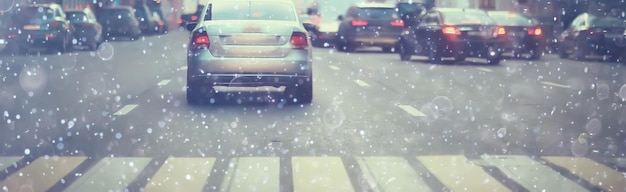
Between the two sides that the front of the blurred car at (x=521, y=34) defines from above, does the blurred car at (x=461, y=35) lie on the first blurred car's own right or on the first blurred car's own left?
on the first blurred car's own left

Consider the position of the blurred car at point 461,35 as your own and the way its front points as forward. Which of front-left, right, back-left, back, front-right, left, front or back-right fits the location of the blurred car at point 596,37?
right

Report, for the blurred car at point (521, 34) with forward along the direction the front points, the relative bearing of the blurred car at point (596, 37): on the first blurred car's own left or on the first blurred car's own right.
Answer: on the first blurred car's own right

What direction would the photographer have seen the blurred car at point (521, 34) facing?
facing away from the viewer and to the left of the viewer

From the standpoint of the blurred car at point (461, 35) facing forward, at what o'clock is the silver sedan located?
The silver sedan is roughly at 8 o'clock from the blurred car.

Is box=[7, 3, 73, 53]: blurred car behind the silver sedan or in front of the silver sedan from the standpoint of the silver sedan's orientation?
in front

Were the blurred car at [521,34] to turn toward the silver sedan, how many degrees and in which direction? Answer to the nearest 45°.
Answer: approximately 135° to its left

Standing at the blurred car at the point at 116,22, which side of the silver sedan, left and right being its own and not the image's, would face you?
front

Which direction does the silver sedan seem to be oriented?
away from the camera

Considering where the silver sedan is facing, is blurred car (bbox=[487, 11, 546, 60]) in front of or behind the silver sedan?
in front

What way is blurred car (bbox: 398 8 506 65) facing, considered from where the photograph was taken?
facing away from the viewer and to the left of the viewer
